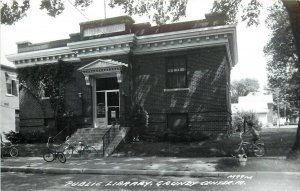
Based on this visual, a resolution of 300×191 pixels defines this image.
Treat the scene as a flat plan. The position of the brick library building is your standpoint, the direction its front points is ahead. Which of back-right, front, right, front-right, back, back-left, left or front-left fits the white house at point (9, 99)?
right

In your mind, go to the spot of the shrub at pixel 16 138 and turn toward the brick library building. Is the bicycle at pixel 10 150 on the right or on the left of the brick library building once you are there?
right

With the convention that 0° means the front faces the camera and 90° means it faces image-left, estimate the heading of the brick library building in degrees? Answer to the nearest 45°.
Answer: approximately 45°
